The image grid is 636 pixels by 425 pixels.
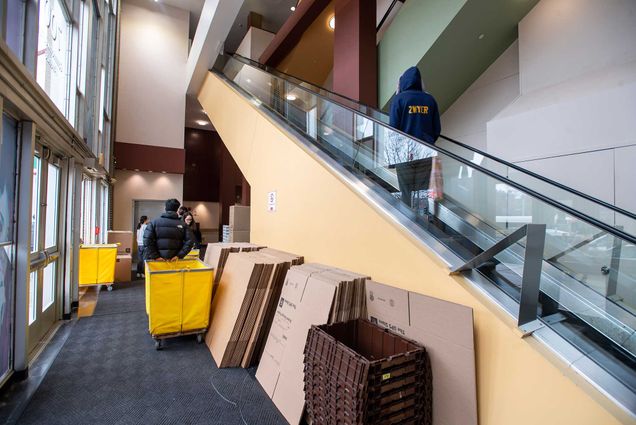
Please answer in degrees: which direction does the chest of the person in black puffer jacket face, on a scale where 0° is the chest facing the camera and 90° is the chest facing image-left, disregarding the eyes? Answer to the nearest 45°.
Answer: approximately 180°

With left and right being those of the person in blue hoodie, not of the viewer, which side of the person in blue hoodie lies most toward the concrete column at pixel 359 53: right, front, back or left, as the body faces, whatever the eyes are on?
front

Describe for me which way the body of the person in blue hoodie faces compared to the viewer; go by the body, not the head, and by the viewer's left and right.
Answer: facing away from the viewer and to the left of the viewer

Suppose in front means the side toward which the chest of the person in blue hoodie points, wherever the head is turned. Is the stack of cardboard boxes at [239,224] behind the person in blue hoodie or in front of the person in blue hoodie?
in front

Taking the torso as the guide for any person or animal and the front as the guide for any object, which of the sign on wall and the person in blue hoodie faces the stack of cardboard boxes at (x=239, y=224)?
the person in blue hoodie

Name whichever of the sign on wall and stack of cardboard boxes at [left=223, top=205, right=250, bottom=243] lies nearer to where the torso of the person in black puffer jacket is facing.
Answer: the stack of cardboard boxes

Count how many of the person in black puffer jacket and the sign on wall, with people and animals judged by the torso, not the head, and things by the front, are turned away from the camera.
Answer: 1

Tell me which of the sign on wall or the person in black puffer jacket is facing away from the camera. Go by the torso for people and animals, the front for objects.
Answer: the person in black puffer jacket
